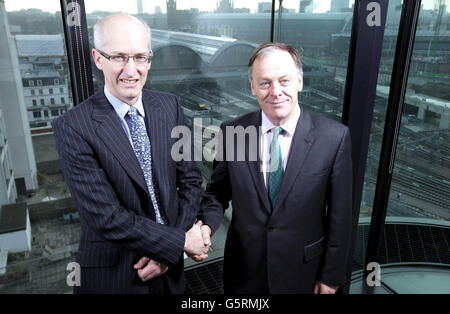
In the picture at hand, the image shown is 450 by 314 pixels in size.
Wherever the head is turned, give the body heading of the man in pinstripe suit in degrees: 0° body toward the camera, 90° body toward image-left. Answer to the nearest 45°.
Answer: approximately 315°

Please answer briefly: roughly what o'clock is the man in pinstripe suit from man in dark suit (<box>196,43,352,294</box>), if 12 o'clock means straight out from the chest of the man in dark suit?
The man in pinstripe suit is roughly at 2 o'clock from the man in dark suit.

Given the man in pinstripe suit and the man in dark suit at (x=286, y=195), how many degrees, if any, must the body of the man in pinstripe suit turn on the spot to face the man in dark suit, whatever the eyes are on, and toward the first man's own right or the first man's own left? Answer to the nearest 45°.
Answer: approximately 45° to the first man's own left
